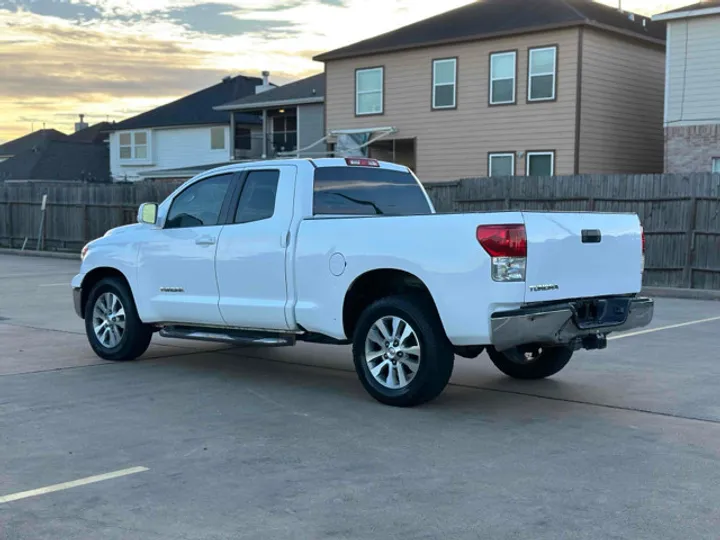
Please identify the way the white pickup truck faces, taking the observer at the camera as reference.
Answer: facing away from the viewer and to the left of the viewer

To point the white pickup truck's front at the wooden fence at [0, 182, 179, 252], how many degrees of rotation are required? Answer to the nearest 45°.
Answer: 0° — it already faces it

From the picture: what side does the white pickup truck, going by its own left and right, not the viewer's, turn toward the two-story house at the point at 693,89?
right

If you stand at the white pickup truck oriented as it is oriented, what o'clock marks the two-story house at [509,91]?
The two-story house is roughly at 2 o'clock from the white pickup truck.

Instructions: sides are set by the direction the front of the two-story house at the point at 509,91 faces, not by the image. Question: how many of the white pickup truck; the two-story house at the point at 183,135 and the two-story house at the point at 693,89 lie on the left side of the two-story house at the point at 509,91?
1

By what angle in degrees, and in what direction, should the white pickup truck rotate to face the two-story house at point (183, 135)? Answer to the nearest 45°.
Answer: approximately 45° to its right
